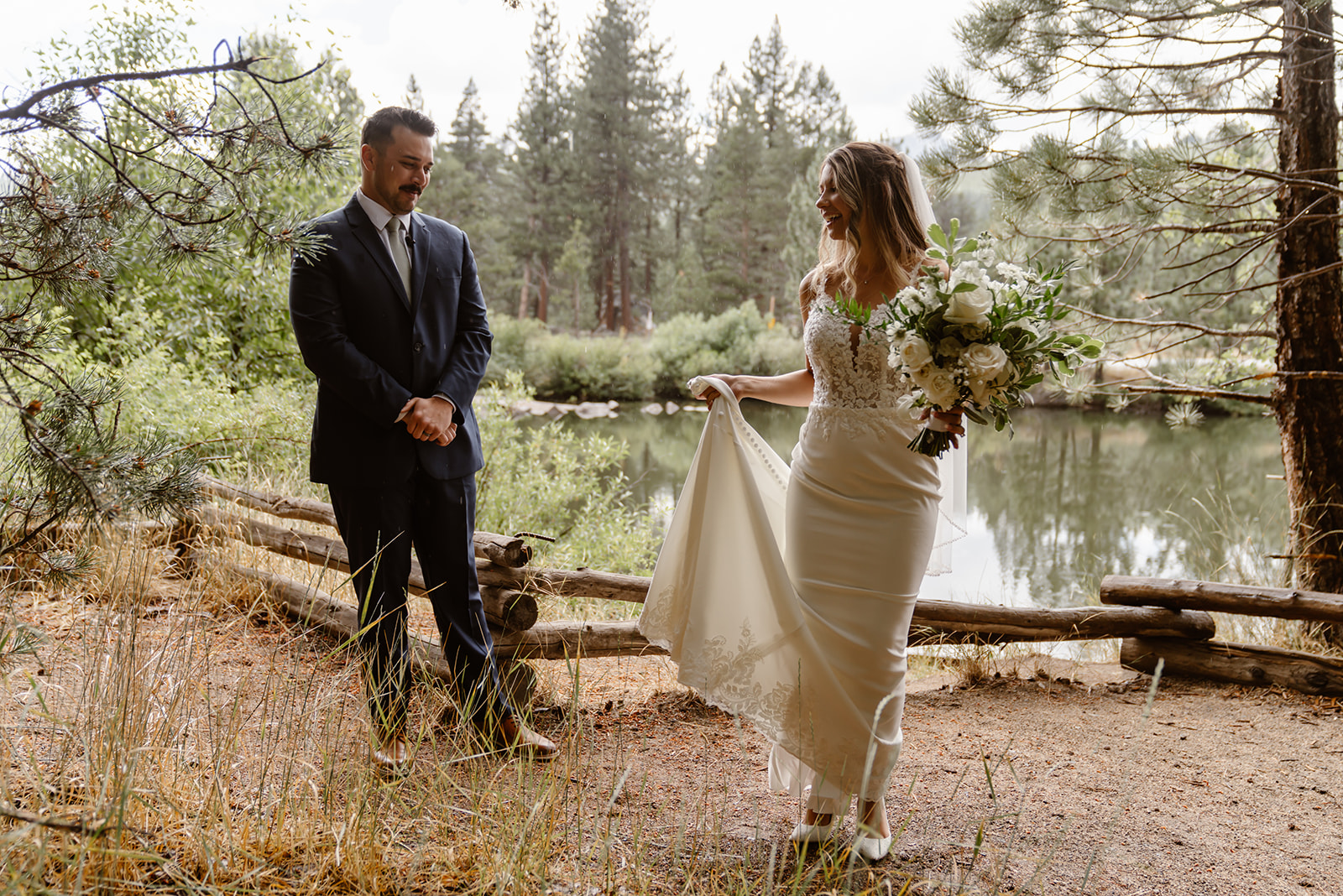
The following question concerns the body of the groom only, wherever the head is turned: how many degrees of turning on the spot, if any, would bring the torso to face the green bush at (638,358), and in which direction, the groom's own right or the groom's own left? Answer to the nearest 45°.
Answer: approximately 135° to the groom's own left

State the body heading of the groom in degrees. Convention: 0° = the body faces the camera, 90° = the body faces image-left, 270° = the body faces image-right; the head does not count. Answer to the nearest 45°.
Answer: approximately 315°

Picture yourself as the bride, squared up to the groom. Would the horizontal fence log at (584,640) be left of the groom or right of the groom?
right

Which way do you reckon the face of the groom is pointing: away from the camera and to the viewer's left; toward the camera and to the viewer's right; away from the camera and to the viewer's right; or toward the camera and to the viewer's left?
toward the camera and to the viewer's right

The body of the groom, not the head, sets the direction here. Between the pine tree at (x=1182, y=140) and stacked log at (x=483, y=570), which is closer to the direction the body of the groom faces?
the pine tree

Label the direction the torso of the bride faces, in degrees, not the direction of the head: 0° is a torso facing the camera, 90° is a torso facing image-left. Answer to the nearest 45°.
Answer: approximately 0°

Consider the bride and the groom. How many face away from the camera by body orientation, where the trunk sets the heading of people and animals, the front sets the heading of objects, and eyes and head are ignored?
0
